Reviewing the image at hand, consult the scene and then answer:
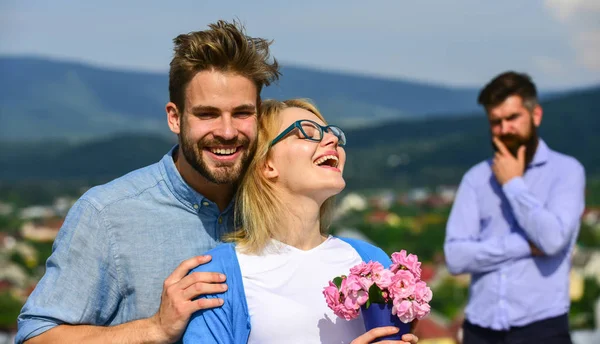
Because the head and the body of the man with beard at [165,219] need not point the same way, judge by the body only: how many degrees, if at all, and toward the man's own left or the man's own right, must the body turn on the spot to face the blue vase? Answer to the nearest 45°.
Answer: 0° — they already face it

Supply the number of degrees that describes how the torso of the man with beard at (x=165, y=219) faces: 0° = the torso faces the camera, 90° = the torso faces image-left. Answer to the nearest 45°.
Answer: approximately 315°

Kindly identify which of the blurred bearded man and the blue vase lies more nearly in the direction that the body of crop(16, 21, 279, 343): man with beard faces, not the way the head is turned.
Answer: the blue vase

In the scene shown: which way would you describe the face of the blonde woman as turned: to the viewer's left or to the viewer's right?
to the viewer's right

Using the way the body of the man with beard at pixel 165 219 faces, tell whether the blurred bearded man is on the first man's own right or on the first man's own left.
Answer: on the first man's own left
